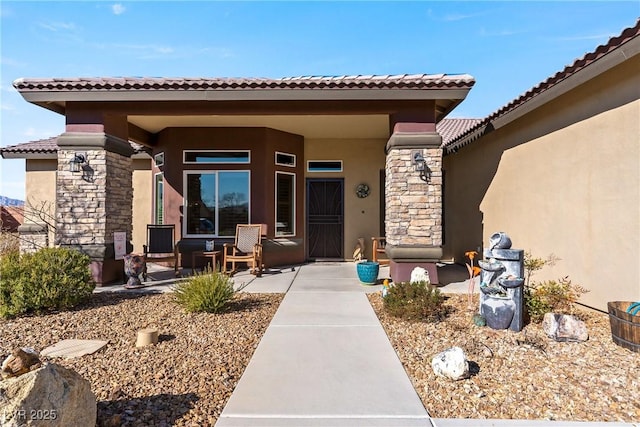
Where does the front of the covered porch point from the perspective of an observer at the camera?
facing the viewer

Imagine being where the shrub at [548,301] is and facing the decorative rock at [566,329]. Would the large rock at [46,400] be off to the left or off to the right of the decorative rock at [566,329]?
right

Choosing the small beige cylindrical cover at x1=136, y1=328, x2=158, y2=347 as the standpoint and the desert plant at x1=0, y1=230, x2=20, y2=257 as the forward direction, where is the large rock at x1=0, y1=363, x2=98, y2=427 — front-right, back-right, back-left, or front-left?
back-left

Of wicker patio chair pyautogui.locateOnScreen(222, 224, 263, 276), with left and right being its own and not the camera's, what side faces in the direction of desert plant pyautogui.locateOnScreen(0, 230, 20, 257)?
right

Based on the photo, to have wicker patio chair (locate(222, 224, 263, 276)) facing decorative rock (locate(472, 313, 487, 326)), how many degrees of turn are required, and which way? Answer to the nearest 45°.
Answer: approximately 90° to its left

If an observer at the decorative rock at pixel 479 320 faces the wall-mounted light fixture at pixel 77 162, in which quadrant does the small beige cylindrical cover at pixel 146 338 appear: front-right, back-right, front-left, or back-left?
front-left

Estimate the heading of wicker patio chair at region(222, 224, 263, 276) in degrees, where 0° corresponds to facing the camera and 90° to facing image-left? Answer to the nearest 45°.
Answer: approximately 45°

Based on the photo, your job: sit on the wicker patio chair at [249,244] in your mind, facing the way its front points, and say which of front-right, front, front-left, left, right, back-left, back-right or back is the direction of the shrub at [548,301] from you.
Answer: left

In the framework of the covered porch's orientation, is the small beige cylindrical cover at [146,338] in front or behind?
in front

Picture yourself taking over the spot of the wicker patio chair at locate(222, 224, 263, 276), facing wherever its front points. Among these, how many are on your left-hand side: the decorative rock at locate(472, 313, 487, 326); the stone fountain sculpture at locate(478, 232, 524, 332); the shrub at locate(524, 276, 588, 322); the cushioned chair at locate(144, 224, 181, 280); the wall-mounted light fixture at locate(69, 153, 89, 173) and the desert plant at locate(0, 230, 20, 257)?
3

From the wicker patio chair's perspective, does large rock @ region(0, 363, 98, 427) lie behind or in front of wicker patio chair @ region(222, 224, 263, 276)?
in front

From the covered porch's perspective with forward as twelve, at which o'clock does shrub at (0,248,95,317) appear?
The shrub is roughly at 2 o'clock from the covered porch.

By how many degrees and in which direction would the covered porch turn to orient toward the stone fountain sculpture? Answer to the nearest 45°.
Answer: approximately 45° to its left

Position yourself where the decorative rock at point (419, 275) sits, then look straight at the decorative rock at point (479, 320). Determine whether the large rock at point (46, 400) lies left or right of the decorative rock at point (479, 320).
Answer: right

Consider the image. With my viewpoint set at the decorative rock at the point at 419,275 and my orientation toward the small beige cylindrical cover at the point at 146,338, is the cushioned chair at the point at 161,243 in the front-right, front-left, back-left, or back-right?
front-right

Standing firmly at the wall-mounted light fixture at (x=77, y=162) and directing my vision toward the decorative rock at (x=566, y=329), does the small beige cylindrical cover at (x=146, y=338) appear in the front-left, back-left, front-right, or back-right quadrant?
front-right
